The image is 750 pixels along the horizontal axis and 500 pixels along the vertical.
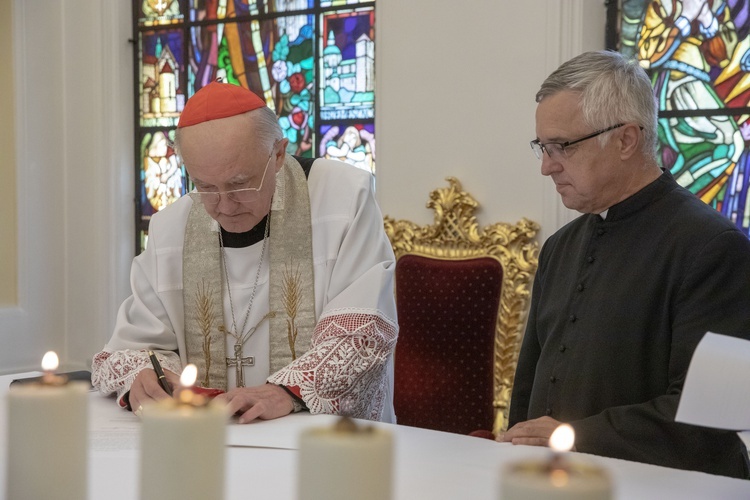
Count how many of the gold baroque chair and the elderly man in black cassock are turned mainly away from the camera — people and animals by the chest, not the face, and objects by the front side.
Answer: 0

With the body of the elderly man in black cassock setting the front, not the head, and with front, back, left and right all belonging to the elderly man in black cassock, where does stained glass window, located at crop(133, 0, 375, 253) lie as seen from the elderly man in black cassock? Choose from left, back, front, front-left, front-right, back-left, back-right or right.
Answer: right

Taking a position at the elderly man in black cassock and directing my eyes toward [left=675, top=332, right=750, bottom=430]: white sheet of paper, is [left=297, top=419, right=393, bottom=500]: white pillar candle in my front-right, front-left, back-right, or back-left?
front-right

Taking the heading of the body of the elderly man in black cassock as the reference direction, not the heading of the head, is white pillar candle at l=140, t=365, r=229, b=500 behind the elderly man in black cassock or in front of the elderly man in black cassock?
in front

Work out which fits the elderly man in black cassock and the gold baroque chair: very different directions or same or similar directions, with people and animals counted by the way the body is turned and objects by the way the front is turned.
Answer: same or similar directions

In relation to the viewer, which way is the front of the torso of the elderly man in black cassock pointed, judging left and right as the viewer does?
facing the viewer and to the left of the viewer

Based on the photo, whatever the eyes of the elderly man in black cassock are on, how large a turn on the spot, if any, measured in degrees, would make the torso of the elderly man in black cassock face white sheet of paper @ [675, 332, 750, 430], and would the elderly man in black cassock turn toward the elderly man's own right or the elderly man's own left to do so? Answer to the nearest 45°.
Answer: approximately 45° to the elderly man's own left

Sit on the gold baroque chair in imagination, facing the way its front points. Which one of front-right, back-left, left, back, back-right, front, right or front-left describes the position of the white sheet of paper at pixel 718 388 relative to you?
front-left

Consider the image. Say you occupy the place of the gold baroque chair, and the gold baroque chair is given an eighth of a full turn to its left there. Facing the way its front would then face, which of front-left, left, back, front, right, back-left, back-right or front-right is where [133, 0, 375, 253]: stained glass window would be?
back-right

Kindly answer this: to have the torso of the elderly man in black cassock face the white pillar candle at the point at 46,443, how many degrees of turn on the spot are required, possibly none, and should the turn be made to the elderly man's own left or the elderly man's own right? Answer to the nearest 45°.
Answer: approximately 45° to the elderly man's own left

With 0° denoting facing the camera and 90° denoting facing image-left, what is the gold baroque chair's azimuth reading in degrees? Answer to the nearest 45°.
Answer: approximately 45°
